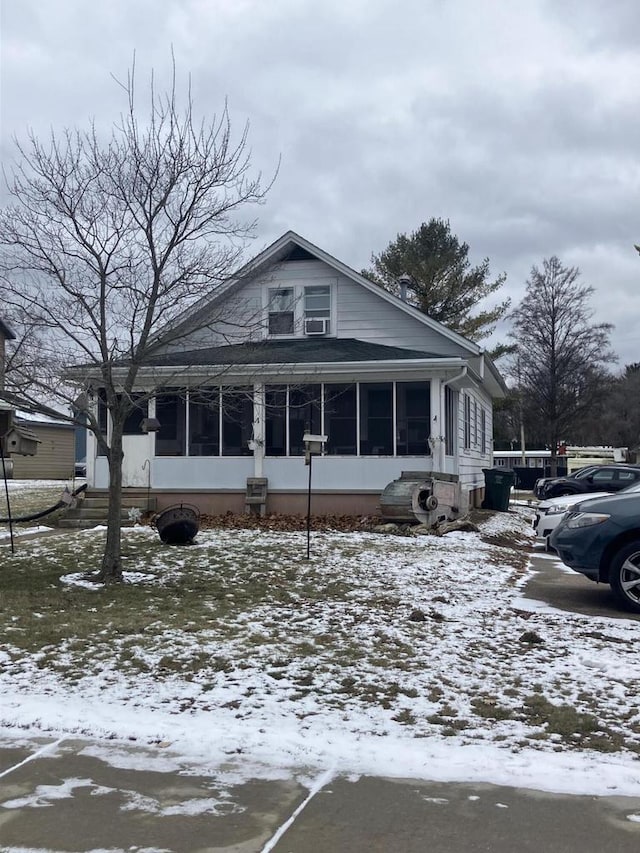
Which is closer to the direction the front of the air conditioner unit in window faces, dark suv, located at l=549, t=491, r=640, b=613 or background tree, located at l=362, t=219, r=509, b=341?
the dark suv

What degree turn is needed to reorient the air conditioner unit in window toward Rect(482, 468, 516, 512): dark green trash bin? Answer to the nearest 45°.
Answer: approximately 135° to its left

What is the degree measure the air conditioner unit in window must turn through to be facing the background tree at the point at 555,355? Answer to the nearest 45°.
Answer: approximately 135° to its left

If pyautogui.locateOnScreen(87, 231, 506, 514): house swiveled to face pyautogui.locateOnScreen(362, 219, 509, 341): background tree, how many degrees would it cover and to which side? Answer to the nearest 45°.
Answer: approximately 180°

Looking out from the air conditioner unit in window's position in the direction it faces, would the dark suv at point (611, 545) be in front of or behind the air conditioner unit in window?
in front

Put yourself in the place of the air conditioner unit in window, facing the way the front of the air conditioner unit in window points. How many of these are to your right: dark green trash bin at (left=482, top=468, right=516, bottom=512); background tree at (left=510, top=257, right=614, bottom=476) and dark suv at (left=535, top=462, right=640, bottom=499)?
0

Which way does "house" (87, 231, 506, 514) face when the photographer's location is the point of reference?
facing the viewer

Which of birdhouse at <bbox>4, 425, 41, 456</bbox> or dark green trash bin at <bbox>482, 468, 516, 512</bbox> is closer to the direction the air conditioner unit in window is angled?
the birdhouse

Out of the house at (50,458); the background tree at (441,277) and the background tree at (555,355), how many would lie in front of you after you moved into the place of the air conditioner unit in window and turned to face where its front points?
0

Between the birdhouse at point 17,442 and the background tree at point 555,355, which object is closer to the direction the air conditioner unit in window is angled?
the birdhouse

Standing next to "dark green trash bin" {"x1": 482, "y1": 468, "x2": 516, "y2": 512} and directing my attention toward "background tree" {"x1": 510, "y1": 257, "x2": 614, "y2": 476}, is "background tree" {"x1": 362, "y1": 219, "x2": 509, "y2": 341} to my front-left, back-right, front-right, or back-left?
front-left

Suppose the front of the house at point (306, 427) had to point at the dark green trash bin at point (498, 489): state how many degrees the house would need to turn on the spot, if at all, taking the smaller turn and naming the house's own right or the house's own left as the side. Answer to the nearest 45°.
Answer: approximately 135° to the house's own left

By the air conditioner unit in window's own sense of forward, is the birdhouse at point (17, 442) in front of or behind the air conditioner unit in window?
in front

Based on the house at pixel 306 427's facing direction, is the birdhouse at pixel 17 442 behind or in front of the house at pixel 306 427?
in front

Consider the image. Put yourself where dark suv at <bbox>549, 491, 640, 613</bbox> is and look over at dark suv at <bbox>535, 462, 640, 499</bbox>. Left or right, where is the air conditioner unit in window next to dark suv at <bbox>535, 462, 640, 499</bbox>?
left

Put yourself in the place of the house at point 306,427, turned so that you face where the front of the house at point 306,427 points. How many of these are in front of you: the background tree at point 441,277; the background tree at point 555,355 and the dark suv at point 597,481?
0

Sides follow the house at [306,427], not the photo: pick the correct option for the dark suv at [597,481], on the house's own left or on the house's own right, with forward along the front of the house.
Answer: on the house's own left

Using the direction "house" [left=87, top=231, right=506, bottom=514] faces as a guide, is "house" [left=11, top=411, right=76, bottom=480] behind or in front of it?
behind

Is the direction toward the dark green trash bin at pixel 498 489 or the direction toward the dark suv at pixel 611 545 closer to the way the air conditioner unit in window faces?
the dark suv

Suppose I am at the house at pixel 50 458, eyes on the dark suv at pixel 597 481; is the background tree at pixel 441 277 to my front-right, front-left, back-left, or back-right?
front-left
